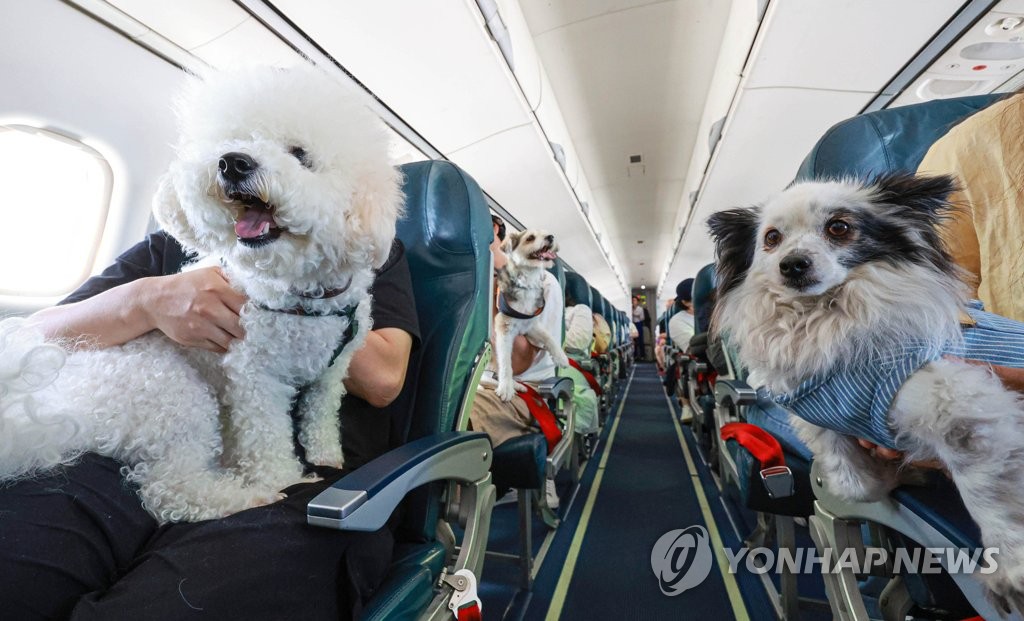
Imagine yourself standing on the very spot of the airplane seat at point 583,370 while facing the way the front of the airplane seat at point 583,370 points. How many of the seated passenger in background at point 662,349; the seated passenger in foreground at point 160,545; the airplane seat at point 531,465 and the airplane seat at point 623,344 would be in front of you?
2

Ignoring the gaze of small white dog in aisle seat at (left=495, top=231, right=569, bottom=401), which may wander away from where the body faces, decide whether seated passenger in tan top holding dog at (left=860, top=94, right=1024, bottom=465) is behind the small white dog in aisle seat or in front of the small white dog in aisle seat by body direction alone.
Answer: in front

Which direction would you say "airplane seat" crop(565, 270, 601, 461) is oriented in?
toward the camera

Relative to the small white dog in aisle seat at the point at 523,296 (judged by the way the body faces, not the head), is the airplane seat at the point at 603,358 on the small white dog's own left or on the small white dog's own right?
on the small white dog's own left

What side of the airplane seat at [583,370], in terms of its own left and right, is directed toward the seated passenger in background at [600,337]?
back

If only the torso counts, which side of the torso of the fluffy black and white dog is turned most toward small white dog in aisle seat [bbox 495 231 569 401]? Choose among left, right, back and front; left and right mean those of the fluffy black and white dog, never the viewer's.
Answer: right

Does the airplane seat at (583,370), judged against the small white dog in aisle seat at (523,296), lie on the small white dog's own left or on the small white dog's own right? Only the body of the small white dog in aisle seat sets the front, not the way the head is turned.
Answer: on the small white dog's own left

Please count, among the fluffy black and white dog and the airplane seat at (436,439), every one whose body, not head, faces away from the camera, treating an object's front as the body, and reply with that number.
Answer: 0

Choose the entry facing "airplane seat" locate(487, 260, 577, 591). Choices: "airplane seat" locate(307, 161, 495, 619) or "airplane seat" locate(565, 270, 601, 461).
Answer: "airplane seat" locate(565, 270, 601, 461)

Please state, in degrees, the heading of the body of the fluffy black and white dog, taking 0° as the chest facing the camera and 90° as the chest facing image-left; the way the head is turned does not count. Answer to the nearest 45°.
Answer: approximately 45°

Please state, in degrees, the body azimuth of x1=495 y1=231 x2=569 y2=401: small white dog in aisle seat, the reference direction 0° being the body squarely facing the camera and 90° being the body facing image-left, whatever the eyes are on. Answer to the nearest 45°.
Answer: approximately 315°
